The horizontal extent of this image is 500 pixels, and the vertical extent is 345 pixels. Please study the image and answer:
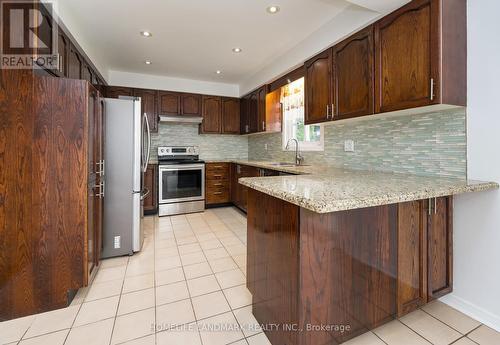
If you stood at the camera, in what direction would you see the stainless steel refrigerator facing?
facing to the right of the viewer

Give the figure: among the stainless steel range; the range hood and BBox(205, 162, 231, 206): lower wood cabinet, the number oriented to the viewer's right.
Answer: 0

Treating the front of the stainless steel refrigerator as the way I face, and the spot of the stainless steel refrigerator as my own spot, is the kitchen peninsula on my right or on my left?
on my right

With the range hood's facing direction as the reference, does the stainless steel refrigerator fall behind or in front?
in front

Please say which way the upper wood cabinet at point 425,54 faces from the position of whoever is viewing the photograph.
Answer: facing the viewer and to the left of the viewer

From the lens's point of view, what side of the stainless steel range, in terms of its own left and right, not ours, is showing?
front

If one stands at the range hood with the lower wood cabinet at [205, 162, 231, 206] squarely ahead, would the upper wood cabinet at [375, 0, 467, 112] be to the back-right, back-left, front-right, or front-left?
front-right

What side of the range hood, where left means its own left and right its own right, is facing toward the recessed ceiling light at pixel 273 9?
front

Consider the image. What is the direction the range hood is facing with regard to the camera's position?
facing the viewer

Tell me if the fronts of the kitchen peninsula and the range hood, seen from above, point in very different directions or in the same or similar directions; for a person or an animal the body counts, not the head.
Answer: same or similar directions

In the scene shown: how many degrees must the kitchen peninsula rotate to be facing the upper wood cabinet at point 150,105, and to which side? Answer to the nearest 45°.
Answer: approximately 180°
